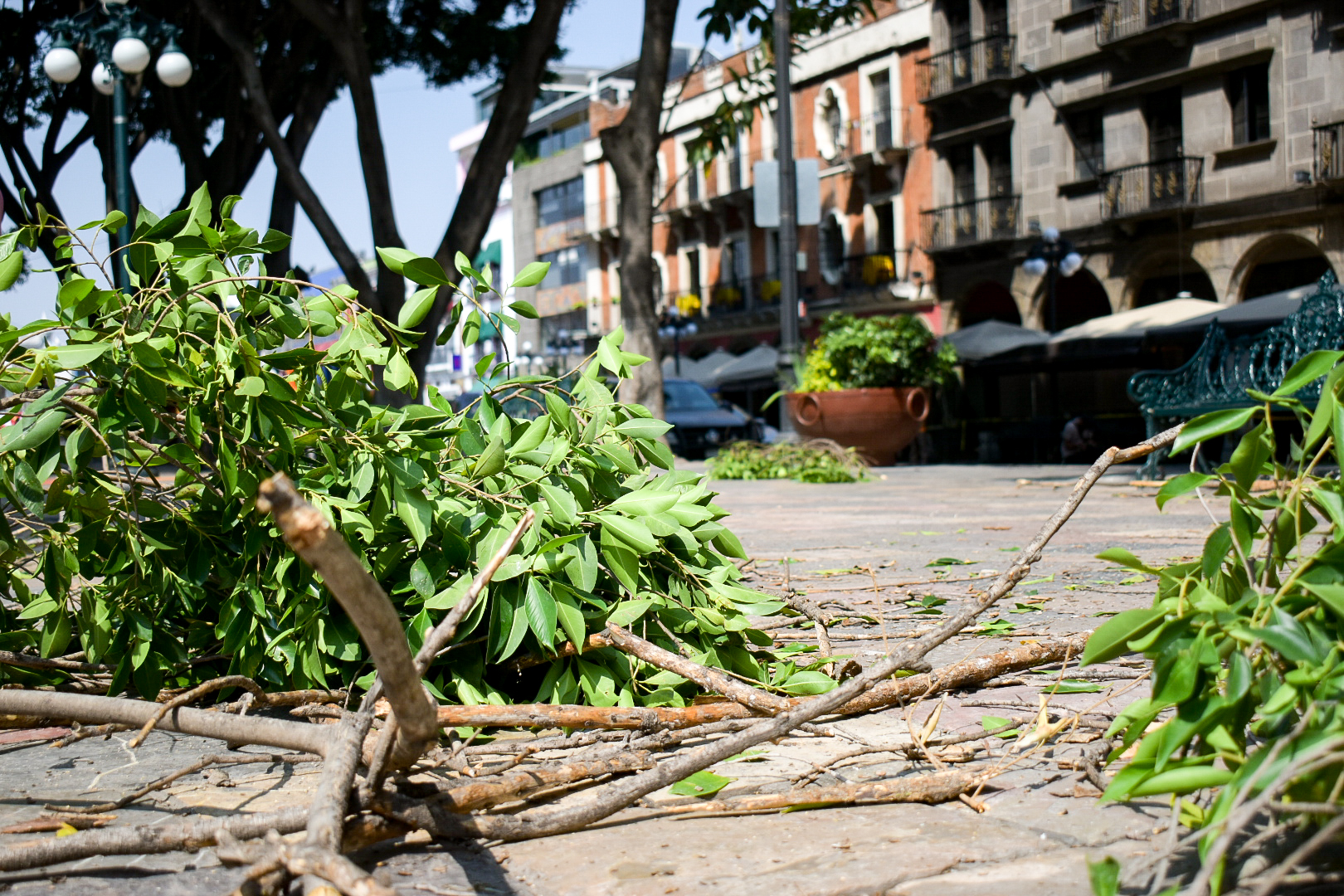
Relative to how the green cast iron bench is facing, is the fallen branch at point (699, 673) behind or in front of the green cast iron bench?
in front

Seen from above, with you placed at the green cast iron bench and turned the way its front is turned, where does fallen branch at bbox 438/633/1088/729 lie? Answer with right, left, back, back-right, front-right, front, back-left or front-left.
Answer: front-left

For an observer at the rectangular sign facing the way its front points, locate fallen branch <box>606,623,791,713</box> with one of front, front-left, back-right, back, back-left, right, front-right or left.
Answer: back

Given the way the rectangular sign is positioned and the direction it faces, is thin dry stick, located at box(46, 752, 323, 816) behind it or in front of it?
behind

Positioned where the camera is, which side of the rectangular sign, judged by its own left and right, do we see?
back

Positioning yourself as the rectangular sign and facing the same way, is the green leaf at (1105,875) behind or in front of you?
behind

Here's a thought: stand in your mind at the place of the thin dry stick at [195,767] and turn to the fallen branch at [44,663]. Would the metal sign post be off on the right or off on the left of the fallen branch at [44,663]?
right

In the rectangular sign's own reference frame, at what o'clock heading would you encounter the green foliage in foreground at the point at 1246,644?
The green foliage in foreground is roughly at 6 o'clock from the rectangular sign.

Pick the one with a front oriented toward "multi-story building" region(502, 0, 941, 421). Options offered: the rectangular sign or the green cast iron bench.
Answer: the rectangular sign

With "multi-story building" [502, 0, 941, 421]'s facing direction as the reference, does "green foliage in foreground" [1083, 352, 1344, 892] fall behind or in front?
in front

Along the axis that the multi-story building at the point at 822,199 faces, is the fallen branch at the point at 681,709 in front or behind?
in front

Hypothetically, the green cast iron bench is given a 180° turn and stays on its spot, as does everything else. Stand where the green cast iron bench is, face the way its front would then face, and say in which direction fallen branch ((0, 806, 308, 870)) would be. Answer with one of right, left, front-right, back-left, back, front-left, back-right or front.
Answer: back-right

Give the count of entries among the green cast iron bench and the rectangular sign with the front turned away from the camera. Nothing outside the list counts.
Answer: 1
